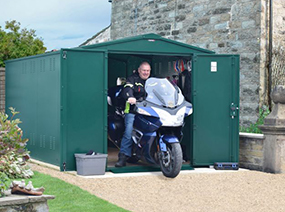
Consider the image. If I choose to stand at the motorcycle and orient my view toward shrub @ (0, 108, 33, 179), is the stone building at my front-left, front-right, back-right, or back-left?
back-right

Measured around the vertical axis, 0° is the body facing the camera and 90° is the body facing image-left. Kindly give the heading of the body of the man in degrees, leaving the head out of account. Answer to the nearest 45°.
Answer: approximately 315°

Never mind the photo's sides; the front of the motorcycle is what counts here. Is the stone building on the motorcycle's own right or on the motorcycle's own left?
on the motorcycle's own left

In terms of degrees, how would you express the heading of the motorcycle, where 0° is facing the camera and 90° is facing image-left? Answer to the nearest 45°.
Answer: approximately 315°
